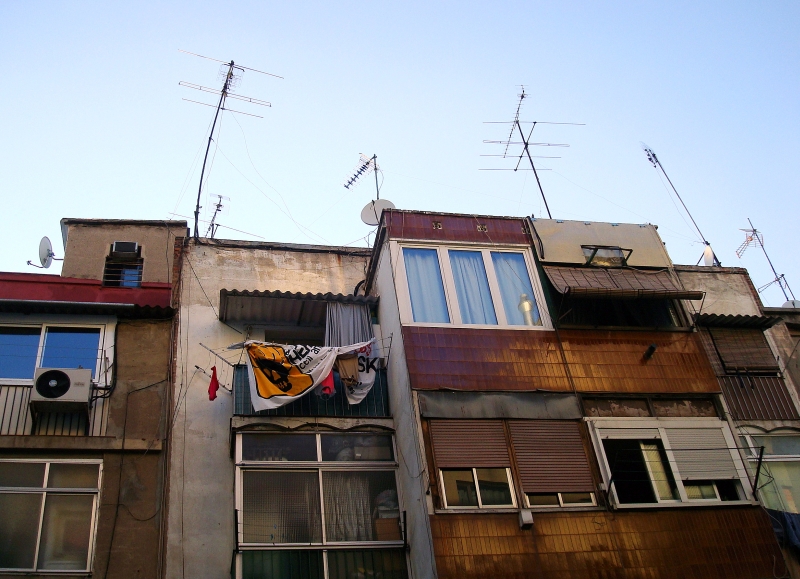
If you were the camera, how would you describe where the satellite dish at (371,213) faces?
facing the viewer and to the left of the viewer

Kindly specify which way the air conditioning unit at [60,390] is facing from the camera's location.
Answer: facing the viewer

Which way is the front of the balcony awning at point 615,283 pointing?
toward the camera

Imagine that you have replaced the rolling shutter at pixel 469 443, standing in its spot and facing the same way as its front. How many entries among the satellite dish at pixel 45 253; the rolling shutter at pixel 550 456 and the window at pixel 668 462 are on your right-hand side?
1

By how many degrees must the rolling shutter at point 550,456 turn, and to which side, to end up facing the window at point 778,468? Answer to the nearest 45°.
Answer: approximately 135° to its left

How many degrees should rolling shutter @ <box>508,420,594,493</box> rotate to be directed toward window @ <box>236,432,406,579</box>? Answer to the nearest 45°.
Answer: approximately 90° to its right

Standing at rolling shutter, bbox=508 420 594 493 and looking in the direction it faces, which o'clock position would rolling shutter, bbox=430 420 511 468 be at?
rolling shutter, bbox=430 420 511 468 is roughly at 2 o'clock from rolling shutter, bbox=508 420 594 493.

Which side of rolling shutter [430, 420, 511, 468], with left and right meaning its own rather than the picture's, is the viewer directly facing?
front

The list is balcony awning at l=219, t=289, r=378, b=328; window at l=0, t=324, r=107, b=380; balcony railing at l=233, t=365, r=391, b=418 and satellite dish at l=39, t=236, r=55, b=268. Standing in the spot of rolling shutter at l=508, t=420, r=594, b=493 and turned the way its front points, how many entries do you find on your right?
4

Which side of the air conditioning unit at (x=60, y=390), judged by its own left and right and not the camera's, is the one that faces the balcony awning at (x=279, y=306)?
left

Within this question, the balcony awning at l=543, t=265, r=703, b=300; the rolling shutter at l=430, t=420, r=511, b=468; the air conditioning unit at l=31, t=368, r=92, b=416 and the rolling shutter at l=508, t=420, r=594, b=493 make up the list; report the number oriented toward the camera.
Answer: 4

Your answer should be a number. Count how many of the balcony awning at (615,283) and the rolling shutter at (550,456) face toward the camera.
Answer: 2
